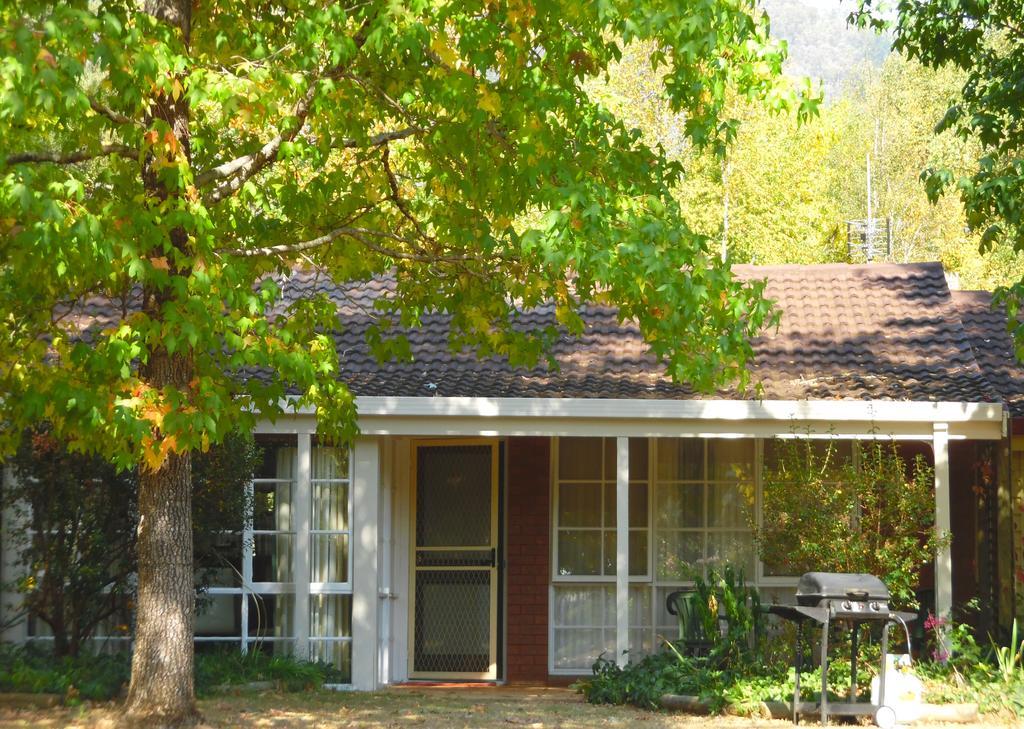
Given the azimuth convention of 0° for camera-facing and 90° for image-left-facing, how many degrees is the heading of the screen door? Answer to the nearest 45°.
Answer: approximately 0°

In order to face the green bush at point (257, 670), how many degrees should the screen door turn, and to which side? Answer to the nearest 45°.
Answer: approximately 45° to its right

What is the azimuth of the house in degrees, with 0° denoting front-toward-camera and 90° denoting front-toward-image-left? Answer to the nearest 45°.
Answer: approximately 0°
